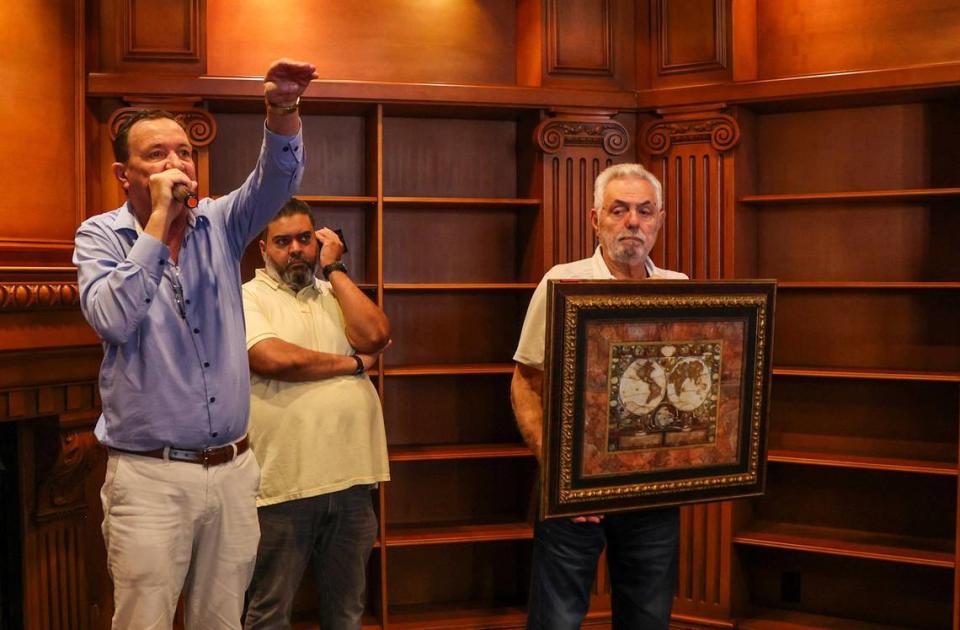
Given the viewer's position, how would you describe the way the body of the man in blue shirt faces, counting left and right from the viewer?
facing the viewer and to the right of the viewer

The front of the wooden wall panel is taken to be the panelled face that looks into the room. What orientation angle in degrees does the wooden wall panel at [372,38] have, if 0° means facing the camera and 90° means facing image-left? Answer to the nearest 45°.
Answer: approximately 0°

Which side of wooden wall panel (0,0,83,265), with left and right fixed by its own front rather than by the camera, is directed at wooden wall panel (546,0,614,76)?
left

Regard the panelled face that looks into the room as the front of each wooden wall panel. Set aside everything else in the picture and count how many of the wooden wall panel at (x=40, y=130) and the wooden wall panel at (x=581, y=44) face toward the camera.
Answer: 2

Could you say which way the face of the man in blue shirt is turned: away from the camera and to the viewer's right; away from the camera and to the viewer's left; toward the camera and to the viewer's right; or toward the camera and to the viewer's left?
toward the camera and to the viewer's right

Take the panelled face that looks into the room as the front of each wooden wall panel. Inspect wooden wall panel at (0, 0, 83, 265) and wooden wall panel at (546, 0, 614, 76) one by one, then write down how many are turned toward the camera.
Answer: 2
